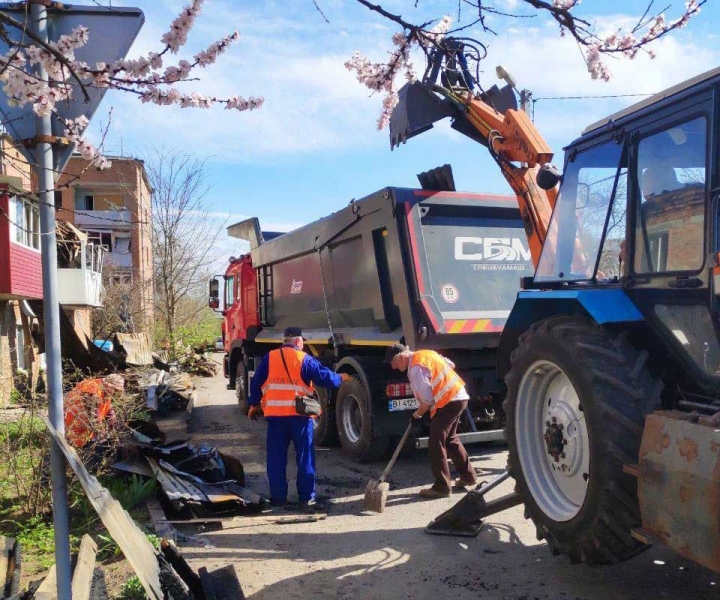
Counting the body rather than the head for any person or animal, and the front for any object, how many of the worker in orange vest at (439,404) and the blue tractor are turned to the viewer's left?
1

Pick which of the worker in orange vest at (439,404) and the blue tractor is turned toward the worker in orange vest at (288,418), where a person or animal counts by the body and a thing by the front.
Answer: the worker in orange vest at (439,404)

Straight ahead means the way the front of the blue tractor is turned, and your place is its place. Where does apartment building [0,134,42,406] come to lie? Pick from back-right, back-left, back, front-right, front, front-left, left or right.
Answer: back

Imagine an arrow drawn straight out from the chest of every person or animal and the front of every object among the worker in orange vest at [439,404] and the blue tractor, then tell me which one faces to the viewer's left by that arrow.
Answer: the worker in orange vest

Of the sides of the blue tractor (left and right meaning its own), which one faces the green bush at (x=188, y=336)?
back

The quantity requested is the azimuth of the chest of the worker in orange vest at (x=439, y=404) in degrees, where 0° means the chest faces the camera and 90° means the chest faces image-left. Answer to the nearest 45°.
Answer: approximately 90°

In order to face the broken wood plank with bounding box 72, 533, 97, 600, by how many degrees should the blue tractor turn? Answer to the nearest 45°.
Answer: approximately 135° to its right

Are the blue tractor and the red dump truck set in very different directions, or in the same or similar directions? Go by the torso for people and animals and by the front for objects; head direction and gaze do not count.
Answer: very different directions

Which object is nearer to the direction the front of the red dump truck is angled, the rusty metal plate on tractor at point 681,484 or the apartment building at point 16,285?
the apartment building

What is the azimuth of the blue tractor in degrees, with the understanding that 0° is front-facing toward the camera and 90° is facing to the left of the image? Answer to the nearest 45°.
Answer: approximately 315°

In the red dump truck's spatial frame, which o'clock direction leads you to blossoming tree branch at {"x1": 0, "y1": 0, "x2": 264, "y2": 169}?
The blossoming tree branch is roughly at 8 o'clock from the red dump truck.

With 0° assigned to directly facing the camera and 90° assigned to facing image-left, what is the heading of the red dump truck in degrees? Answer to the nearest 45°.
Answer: approximately 135°

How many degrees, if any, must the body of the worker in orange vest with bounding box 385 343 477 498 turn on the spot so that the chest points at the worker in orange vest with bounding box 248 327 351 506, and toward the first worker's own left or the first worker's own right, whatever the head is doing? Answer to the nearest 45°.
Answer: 0° — they already face them

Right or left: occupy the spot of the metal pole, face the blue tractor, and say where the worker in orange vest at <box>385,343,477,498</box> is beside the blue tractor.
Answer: left

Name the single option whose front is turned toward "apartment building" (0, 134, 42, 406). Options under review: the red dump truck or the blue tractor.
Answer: the red dump truck

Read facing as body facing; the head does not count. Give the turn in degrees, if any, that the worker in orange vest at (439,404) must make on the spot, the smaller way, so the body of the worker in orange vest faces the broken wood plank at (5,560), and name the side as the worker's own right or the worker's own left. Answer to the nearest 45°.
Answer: approximately 45° to the worker's own left

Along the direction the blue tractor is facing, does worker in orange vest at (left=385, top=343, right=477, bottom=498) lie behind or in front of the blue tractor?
behind
